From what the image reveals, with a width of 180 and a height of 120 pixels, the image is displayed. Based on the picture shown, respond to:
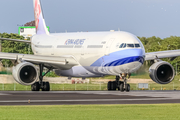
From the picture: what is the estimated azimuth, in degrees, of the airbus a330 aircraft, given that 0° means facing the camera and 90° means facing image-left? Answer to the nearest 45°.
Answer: approximately 315°
